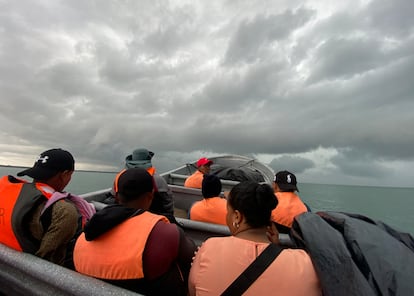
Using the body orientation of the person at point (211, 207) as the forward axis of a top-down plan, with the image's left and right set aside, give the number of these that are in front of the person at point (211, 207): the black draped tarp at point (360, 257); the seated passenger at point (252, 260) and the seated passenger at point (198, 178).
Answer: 1

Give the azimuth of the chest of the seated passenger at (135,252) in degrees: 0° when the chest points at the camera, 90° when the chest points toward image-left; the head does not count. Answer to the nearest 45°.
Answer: approximately 225°

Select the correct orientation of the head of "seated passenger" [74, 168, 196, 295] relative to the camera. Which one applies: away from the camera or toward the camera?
away from the camera

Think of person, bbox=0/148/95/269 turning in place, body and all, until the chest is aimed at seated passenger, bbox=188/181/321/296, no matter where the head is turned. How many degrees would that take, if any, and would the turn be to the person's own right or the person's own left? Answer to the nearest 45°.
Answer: approximately 90° to the person's own right

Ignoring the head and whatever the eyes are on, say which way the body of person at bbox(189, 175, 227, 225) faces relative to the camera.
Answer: away from the camera

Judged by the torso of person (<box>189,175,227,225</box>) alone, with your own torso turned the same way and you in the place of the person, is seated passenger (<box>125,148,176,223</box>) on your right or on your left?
on your left

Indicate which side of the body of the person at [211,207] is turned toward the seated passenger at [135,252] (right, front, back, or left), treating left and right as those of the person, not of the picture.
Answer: back

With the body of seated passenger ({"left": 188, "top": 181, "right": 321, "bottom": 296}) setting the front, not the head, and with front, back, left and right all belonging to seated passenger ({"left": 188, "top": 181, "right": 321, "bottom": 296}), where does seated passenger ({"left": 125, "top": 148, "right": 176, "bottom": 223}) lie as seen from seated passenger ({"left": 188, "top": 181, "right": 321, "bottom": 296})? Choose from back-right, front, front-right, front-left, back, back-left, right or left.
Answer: front-left

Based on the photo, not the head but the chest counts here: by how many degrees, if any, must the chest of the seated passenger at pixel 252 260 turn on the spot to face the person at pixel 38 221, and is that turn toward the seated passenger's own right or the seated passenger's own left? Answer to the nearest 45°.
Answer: approximately 90° to the seated passenger's own left

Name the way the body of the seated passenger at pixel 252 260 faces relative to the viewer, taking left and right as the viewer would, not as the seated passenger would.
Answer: facing away from the viewer

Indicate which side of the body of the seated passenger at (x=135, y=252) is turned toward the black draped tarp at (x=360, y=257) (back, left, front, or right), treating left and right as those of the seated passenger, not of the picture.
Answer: right

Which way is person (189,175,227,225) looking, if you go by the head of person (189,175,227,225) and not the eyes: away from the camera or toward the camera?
away from the camera

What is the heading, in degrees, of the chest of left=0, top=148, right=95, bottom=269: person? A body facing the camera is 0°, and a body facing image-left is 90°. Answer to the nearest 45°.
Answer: approximately 225°

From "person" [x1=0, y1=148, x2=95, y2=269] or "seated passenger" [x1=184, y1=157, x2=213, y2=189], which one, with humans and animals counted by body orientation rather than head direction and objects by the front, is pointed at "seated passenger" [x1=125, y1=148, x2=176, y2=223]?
the person

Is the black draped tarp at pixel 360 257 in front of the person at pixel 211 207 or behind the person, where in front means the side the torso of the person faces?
behind
